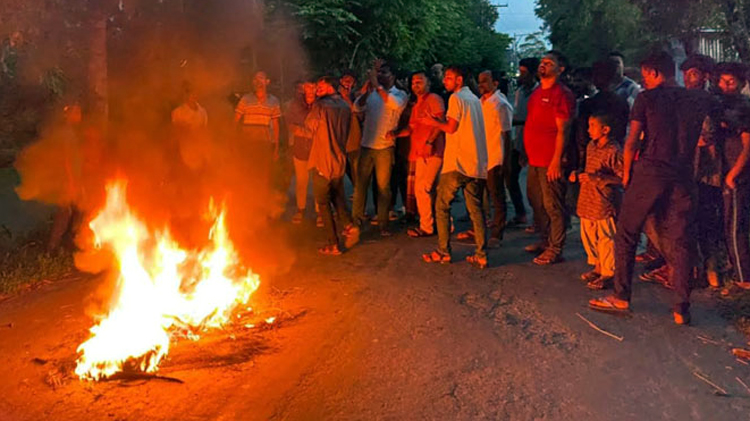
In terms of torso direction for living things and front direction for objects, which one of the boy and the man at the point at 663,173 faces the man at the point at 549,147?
the man at the point at 663,173

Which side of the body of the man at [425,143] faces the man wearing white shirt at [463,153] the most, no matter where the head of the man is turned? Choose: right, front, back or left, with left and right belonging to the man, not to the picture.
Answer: left

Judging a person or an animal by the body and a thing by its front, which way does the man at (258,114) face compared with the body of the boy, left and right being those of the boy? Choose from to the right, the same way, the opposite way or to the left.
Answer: to the left

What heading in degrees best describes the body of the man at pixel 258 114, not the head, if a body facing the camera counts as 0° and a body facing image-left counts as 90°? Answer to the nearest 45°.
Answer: approximately 0°

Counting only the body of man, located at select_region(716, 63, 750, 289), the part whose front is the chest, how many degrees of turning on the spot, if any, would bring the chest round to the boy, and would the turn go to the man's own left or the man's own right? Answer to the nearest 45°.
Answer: approximately 45° to the man's own right

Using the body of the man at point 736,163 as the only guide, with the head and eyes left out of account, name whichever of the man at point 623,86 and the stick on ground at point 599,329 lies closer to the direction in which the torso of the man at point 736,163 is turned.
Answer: the stick on ground

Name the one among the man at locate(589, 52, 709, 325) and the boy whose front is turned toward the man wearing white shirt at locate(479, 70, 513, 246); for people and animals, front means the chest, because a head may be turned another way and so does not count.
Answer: the man

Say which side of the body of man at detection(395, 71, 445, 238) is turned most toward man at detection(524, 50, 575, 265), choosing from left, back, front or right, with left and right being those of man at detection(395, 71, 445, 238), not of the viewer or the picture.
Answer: left

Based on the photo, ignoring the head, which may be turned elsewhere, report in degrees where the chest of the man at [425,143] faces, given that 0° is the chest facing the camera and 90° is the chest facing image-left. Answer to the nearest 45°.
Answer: approximately 45°

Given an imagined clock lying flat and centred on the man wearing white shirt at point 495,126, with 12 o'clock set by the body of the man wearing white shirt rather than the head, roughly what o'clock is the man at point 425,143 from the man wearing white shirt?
The man is roughly at 1 o'clock from the man wearing white shirt.

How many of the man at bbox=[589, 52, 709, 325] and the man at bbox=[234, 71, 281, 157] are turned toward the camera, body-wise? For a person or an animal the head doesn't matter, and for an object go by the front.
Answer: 1
